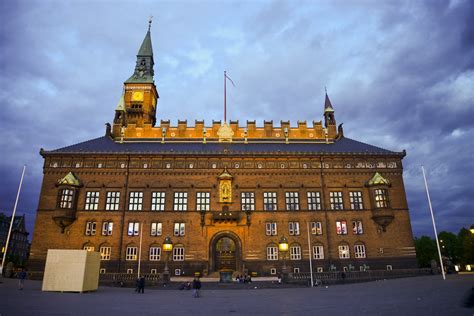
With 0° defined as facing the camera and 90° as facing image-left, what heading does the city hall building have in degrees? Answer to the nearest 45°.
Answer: approximately 0°
